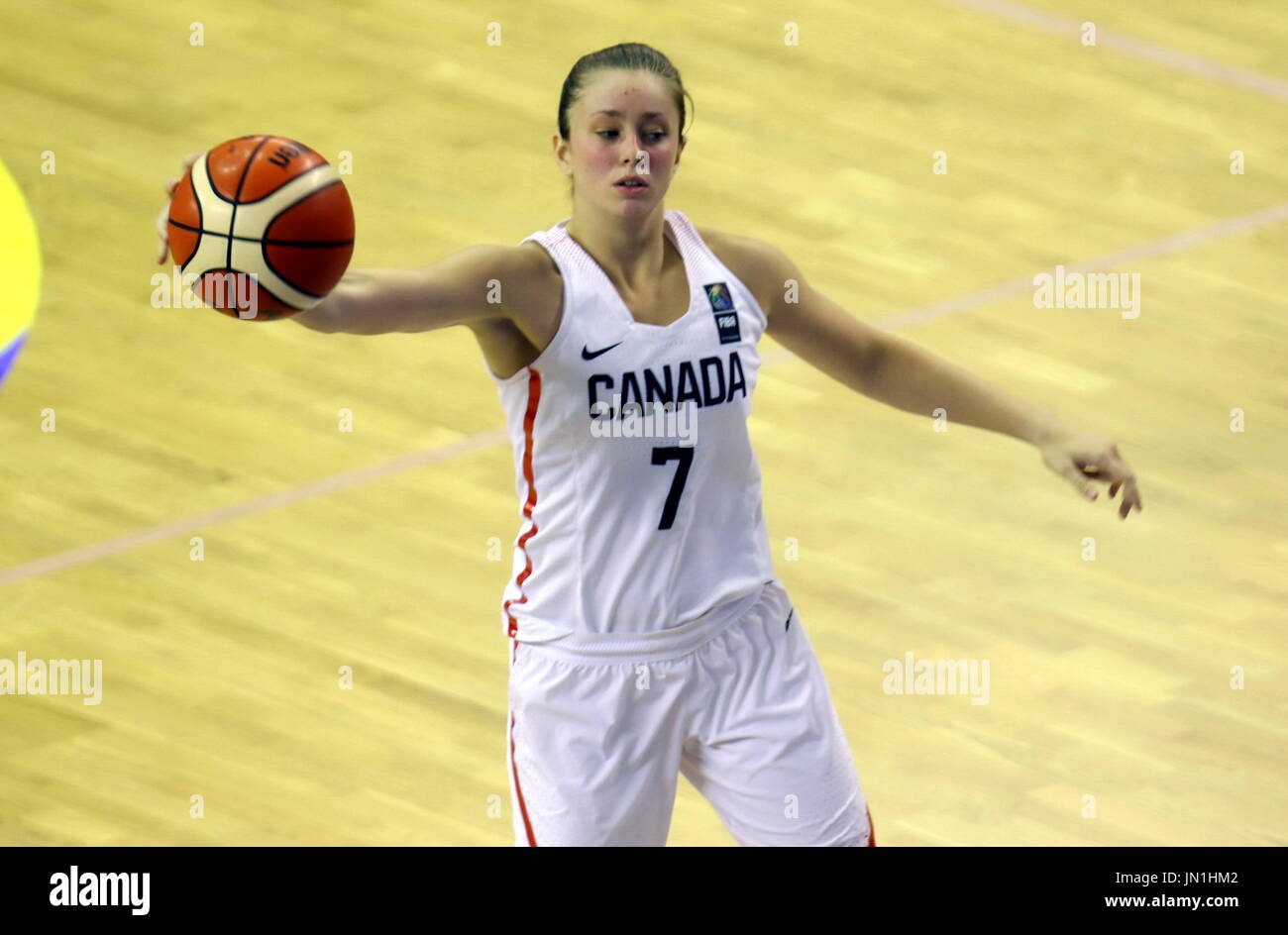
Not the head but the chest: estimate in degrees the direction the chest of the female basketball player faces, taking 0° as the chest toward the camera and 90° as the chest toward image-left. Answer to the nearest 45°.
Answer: approximately 0°
